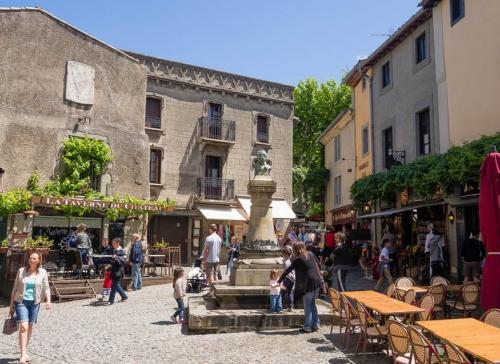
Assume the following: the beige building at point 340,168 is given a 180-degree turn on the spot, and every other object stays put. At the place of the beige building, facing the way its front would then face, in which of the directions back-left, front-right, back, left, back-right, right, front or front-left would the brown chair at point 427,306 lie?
back-right

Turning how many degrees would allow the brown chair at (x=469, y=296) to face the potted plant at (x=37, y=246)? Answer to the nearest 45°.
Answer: approximately 45° to its right

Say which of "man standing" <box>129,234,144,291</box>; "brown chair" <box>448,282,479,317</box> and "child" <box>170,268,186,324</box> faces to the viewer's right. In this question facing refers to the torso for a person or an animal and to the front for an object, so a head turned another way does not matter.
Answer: the child

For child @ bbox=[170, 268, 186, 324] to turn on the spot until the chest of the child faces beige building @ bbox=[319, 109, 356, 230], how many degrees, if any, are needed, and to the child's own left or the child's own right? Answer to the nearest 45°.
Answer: approximately 45° to the child's own left

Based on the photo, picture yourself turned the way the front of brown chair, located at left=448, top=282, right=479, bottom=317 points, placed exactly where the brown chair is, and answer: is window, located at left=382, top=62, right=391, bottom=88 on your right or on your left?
on your right

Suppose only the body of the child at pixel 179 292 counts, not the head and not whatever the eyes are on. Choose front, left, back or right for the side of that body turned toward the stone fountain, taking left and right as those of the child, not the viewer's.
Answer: front

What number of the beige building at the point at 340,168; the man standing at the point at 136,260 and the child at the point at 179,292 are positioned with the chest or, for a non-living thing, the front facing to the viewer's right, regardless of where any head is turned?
1

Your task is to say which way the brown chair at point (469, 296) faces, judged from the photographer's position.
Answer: facing the viewer and to the left of the viewer

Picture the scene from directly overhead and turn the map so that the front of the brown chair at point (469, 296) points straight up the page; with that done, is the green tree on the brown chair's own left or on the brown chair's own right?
on the brown chair's own right

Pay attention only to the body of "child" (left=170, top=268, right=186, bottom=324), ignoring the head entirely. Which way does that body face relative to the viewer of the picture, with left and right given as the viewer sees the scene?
facing to the right of the viewer

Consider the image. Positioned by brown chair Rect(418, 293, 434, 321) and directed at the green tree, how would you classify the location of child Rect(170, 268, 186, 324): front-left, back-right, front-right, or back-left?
front-left
